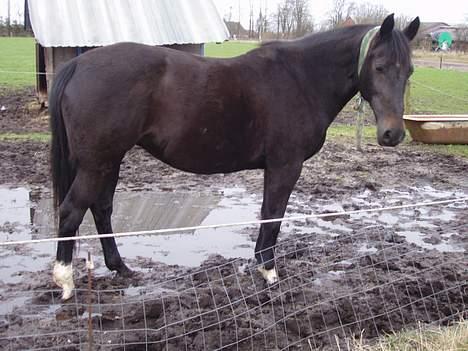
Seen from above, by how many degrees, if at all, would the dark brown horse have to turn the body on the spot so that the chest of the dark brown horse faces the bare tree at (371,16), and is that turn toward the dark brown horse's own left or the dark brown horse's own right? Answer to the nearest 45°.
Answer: approximately 90° to the dark brown horse's own left

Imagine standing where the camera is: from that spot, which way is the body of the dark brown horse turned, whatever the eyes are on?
to the viewer's right
